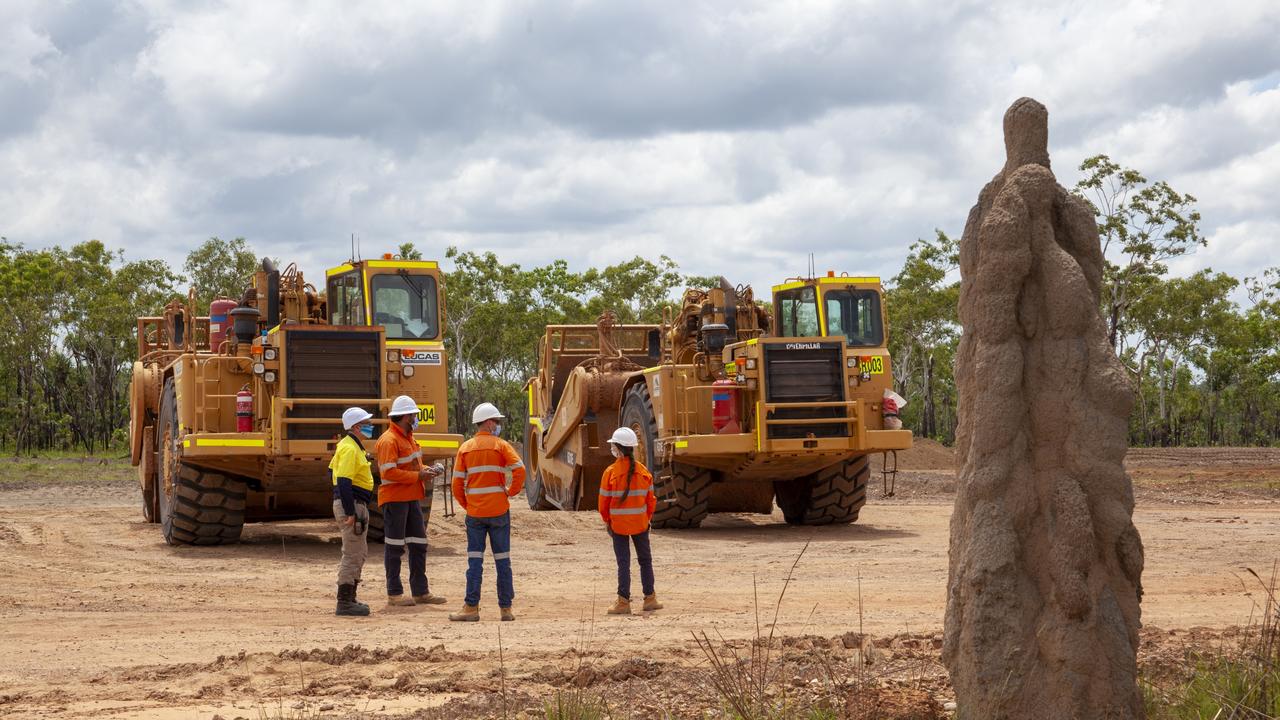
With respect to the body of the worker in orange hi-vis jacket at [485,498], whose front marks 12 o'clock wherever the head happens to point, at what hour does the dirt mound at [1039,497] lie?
The dirt mound is roughly at 5 o'clock from the worker in orange hi-vis jacket.

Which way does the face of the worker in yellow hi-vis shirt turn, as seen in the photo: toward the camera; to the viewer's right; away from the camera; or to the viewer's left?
to the viewer's right

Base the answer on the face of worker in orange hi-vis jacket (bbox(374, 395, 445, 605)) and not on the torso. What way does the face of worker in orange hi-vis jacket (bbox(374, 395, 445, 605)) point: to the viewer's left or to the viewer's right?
to the viewer's right

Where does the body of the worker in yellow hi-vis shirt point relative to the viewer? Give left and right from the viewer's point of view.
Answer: facing to the right of the viewer

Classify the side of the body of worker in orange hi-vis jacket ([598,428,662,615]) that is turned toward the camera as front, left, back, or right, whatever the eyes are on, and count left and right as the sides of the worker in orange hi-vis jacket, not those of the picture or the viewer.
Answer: back

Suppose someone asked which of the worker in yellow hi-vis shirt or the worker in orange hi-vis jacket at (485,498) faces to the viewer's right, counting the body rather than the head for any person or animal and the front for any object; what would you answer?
the worker in yellow hi-vis shirt

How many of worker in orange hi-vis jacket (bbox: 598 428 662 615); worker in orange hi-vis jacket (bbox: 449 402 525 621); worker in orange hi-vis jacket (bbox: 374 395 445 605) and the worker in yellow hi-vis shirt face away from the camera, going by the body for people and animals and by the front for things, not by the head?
2

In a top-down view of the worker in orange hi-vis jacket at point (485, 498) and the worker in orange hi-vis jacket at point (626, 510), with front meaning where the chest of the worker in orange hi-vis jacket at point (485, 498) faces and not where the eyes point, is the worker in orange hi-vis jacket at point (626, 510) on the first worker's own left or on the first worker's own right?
on the first worker's own right

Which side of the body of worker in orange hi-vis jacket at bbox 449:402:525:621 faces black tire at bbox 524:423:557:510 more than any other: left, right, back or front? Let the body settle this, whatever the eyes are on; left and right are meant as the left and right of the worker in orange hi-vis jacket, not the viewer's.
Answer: front

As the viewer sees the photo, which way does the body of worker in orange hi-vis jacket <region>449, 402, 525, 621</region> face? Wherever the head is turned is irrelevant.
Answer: away from the camera

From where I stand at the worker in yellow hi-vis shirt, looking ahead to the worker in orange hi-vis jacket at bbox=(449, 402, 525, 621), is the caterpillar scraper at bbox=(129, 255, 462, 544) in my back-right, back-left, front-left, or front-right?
back-left

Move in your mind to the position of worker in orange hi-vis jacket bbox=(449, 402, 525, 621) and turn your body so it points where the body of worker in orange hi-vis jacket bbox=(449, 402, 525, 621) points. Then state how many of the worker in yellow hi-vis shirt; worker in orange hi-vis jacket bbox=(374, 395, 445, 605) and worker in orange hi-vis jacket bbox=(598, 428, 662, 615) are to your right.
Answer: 1
